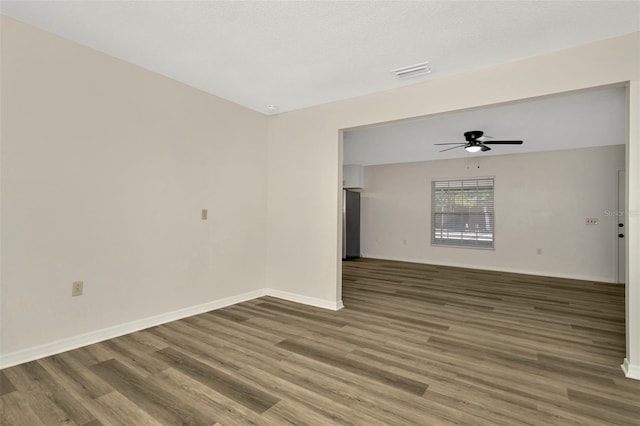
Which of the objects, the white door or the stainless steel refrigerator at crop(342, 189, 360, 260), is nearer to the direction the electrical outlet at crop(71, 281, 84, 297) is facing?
the white door

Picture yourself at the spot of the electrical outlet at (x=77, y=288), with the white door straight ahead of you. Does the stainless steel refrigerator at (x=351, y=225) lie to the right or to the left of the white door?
left

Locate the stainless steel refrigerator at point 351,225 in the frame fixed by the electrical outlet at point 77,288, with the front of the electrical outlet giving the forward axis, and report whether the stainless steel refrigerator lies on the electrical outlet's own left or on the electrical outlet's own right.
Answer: on the electrical outlet's own left

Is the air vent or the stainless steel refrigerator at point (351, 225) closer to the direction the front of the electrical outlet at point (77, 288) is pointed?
the air vent

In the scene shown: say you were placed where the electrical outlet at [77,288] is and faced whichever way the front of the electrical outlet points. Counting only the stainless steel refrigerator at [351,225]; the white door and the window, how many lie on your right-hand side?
0

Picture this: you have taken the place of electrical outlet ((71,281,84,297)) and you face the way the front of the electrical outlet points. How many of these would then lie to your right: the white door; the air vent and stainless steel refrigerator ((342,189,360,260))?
0

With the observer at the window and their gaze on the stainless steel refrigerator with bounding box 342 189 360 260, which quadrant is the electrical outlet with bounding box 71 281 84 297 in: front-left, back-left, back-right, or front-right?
front-left
